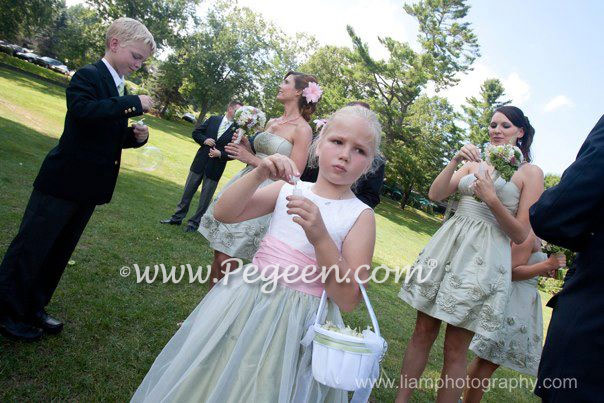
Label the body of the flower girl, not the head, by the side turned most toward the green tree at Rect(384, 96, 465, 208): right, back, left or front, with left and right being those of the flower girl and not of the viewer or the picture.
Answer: back

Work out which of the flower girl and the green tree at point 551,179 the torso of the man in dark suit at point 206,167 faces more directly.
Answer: the flower girl

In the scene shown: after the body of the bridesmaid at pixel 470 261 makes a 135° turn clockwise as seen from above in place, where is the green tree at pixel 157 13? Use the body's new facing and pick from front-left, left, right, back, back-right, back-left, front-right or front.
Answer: front-left

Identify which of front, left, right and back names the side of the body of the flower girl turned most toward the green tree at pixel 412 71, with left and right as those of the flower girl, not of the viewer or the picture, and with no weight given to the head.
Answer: back

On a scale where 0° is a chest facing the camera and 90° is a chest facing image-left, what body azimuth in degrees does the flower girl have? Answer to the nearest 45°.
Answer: approximately 0°

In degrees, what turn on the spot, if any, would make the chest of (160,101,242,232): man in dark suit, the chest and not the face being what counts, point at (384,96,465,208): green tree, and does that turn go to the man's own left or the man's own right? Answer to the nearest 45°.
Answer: approximately 135° to the man's own left
